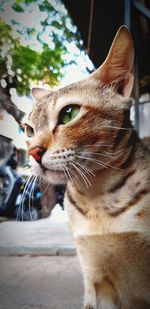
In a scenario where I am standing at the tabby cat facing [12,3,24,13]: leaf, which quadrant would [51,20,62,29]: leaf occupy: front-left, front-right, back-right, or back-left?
front-right

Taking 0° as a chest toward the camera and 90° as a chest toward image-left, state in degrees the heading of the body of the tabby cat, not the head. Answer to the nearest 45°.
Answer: approximately 45°

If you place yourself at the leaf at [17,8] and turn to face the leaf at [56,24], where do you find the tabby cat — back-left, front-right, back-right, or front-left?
front-right
